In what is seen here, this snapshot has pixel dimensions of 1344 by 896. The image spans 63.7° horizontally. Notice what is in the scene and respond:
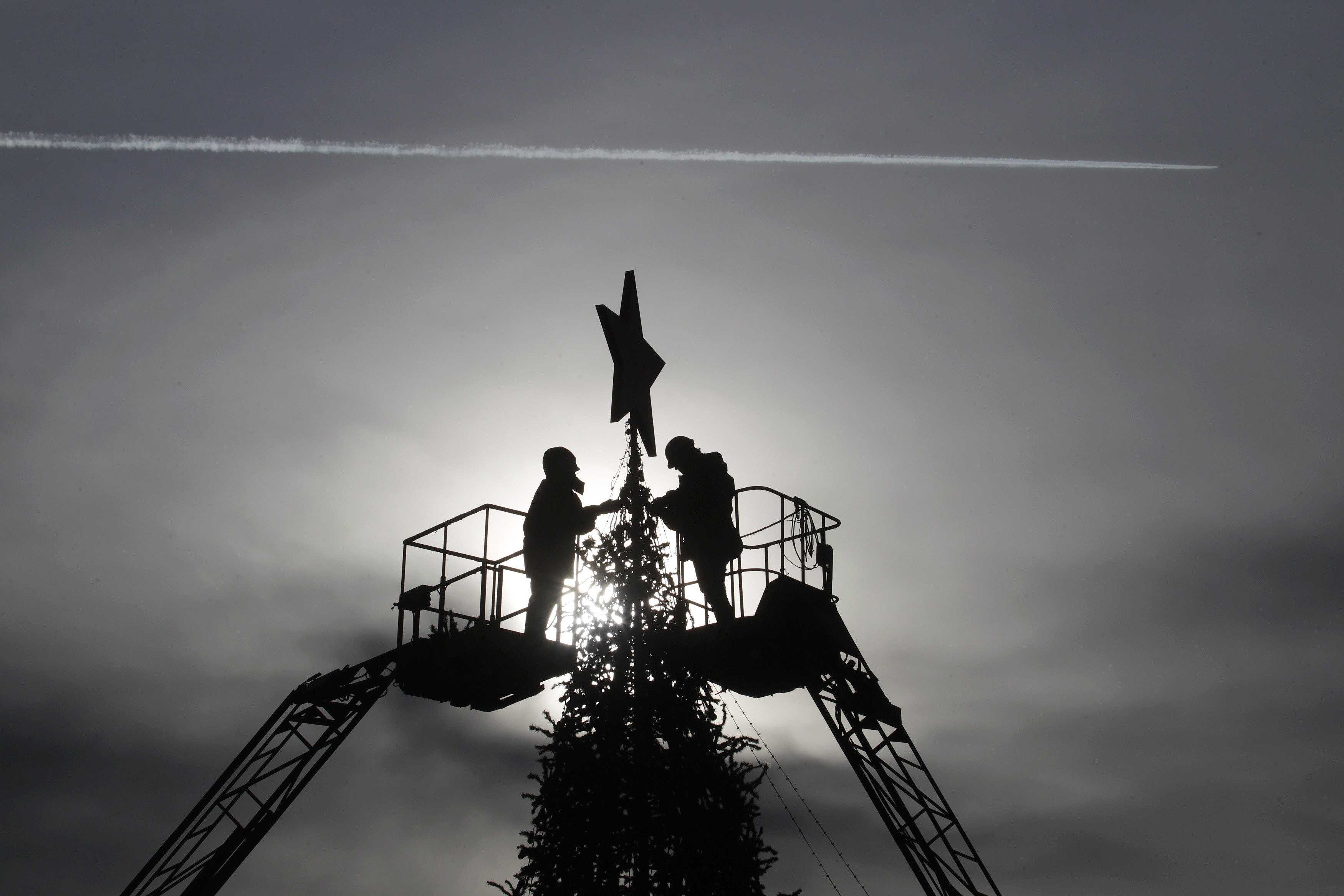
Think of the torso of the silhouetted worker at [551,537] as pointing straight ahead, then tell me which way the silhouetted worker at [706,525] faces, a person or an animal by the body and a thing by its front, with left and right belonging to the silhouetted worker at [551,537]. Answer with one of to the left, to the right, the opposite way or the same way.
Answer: the opposite way

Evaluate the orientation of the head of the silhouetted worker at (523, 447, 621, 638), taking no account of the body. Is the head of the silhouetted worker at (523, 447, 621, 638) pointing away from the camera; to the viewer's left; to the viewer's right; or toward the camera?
to the viewer's right

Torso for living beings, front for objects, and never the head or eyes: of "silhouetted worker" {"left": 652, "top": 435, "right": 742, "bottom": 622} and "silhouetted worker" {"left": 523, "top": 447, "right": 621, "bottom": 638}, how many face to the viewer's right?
1

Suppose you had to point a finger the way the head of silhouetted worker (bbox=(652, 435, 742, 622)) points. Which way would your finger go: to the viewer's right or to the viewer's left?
to the viewer's left

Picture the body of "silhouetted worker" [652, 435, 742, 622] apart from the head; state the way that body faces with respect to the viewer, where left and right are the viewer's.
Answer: facing to the left of the viewer

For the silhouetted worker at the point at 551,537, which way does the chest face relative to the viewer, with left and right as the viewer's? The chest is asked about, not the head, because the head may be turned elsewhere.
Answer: facing to the right of the viewer

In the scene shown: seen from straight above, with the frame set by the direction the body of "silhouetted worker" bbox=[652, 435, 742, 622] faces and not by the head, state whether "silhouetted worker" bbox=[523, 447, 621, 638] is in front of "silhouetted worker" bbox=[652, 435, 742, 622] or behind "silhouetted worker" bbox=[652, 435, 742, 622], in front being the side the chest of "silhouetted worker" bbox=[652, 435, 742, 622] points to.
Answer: in front
